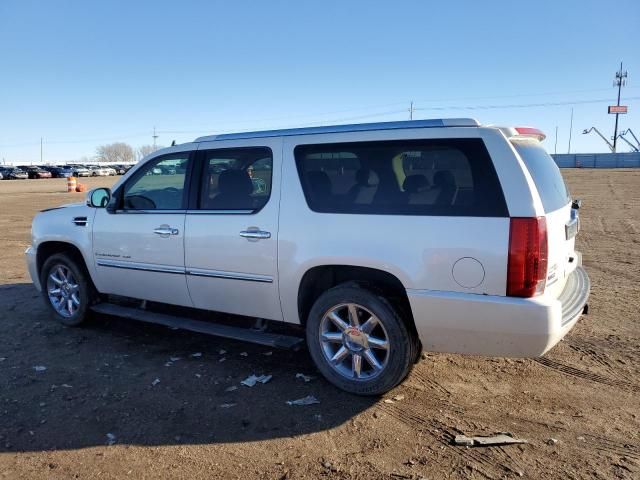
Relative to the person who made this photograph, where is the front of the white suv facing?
facing away from the viewer and to the left of the viewer
